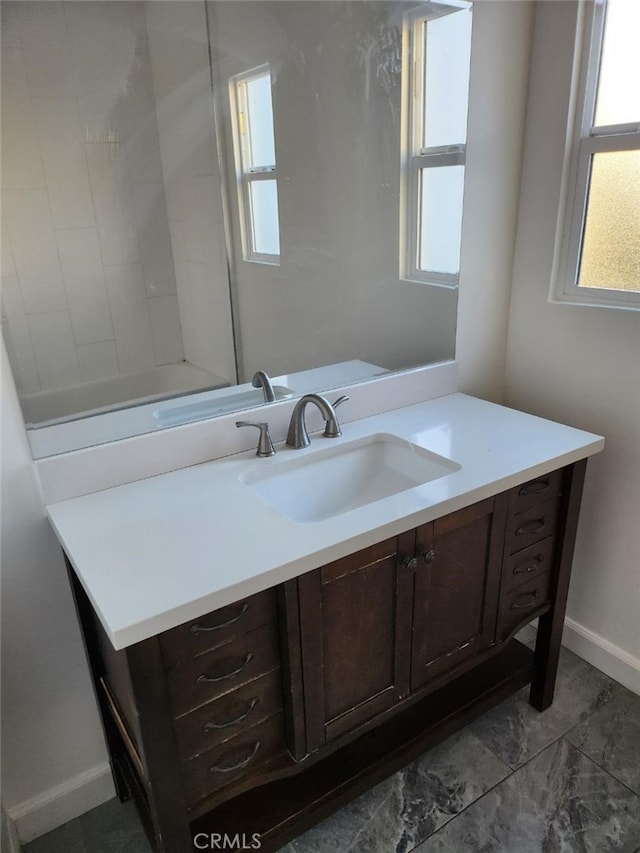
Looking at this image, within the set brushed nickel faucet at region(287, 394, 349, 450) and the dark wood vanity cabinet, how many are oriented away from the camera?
0

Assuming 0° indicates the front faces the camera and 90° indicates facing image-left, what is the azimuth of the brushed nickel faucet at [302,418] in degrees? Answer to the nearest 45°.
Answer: approximately 315°

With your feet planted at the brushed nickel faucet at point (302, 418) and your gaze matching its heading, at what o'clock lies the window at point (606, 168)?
The window is roughly at 10 o'clock from the brushed nickel faucet.
